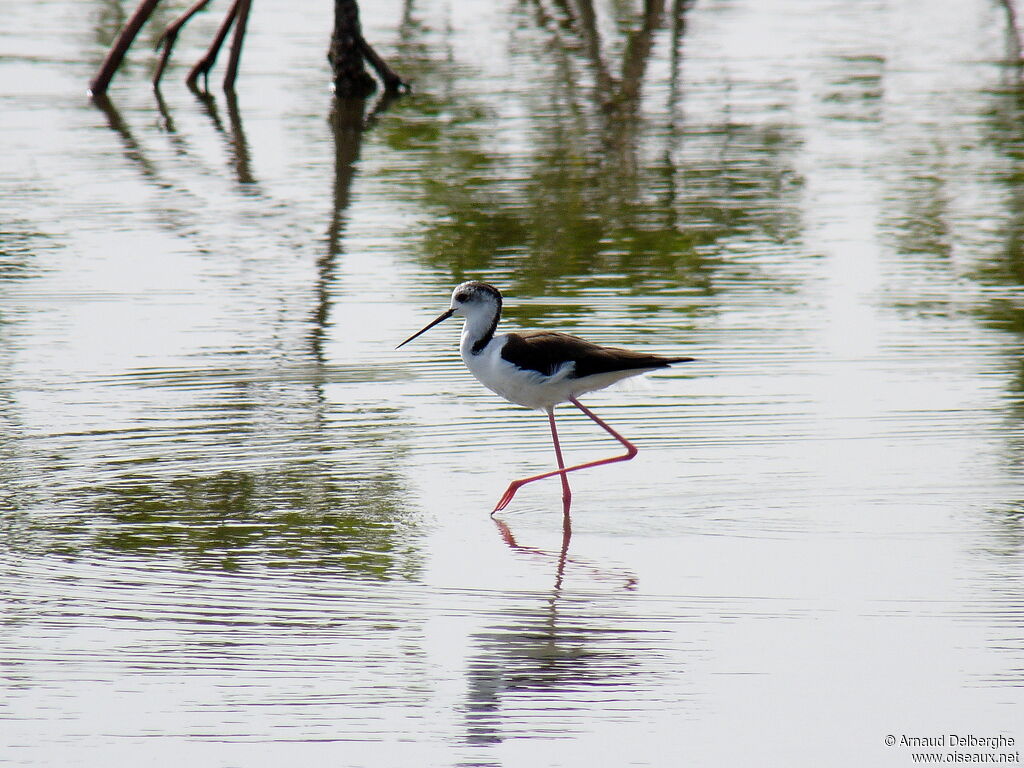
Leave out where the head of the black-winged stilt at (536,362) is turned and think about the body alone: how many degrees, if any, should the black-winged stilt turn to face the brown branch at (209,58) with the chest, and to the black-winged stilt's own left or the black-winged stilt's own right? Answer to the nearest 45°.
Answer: approximately 90° to the black-winged stilt's own right

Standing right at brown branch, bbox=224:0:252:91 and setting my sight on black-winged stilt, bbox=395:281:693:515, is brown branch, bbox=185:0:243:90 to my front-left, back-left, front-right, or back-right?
back-right

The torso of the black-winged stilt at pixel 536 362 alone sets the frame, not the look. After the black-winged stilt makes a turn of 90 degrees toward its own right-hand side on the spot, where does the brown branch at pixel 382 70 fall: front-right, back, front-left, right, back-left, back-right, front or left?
front

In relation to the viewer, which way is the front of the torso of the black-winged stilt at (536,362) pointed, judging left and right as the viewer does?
facing to the left of the viewer

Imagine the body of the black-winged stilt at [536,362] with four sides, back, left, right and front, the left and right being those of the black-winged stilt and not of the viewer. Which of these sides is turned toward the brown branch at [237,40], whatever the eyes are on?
right

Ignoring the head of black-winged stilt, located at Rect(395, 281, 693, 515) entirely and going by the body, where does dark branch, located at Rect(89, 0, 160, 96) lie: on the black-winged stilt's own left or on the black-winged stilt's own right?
on the black-winged stilt's own right

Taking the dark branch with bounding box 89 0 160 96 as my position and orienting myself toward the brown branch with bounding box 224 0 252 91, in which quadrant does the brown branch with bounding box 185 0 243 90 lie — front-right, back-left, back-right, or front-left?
front-left
